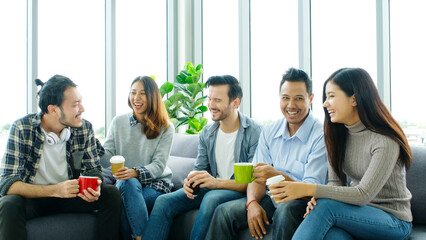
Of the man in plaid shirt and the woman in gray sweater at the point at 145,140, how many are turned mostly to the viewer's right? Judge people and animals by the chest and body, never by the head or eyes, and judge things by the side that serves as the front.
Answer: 0

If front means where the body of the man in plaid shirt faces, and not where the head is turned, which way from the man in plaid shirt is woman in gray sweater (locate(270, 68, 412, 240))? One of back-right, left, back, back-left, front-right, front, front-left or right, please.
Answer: front-left

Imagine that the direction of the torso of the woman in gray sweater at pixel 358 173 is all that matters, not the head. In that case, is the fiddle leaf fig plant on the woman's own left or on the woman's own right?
on the woman's own right

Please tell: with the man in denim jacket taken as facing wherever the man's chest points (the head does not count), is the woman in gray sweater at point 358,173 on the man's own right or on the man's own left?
on the man's own left

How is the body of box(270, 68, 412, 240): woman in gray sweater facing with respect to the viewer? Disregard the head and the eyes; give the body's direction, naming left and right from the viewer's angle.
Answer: facing the viewer and to the left of the viewer

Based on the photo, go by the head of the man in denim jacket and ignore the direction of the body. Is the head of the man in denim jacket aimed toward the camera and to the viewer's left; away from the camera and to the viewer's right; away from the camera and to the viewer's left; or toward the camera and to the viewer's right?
toward the camera and to the viewer's left

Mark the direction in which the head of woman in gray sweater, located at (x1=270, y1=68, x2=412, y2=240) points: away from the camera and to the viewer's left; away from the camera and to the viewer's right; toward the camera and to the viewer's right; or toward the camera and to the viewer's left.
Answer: toward the camera and to the viewer's left

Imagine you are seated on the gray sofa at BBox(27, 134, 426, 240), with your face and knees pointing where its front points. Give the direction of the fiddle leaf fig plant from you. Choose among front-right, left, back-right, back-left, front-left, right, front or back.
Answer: back

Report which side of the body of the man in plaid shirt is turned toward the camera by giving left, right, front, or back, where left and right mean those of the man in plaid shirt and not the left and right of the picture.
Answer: front

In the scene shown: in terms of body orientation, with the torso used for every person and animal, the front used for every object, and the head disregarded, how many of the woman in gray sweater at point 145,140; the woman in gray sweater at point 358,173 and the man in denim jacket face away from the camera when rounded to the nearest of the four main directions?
0

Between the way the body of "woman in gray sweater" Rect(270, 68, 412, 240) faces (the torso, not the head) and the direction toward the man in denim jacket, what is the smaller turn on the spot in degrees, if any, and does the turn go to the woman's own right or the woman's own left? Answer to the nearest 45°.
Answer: approximately 90° to the woman's own right
